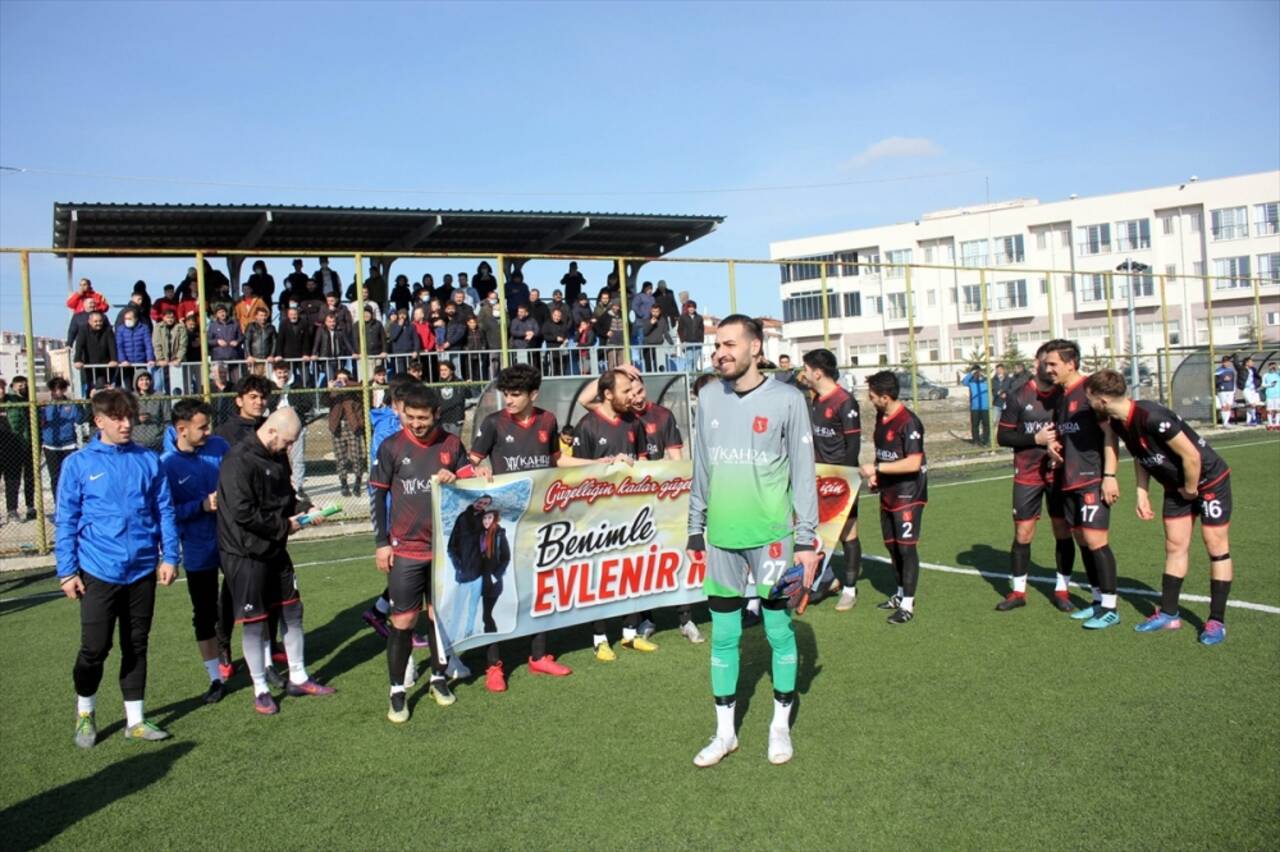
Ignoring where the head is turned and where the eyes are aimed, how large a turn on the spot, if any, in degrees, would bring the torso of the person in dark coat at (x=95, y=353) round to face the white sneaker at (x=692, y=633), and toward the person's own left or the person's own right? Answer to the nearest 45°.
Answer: approximately 45° to the person's own left

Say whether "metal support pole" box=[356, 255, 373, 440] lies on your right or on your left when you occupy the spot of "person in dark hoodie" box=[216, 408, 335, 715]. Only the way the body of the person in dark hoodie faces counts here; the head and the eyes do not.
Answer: on your left

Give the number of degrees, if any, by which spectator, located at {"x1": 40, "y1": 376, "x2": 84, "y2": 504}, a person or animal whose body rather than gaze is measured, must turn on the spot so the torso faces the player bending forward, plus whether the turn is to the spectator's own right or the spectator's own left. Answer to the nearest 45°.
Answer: approximately 45° to the spectator's own left

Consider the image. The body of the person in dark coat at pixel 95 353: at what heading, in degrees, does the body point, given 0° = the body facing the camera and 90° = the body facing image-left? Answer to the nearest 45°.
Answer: approximately 0°

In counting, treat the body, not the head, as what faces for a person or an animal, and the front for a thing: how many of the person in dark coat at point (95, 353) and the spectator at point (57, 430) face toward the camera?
2

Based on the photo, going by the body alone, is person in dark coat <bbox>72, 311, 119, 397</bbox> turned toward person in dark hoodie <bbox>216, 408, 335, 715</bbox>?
yes

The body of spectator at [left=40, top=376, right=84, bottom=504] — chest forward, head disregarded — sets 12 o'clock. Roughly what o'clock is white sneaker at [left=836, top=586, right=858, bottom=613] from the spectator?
The white sneaker is roughly at 11 o'clock from the spectator.

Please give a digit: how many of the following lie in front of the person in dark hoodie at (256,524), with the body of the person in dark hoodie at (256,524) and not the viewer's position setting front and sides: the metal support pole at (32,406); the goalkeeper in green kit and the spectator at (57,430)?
1

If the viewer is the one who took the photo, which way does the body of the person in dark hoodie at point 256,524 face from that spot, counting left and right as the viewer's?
facing the viewer and to the right of the viewer

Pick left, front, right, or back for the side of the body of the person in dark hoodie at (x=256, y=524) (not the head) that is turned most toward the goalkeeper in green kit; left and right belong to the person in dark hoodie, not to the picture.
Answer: front
